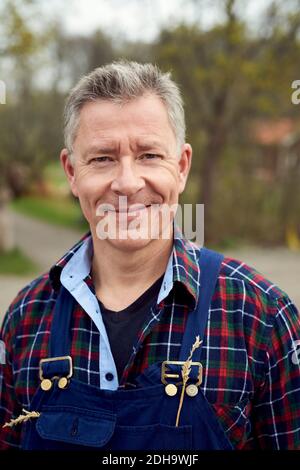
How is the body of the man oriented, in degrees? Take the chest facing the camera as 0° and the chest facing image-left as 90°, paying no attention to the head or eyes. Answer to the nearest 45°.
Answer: approximately 0°

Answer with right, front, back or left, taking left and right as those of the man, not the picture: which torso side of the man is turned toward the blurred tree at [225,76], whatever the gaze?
back
